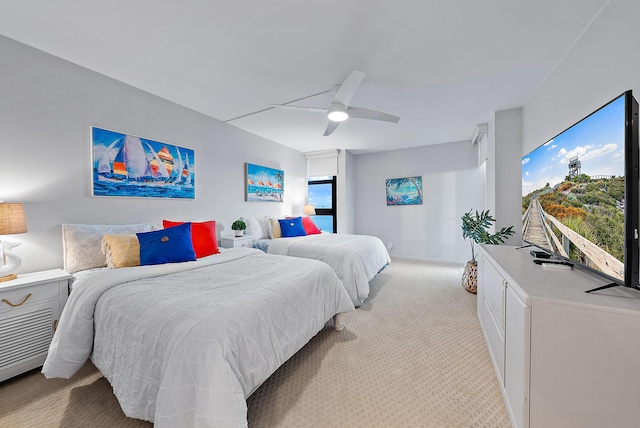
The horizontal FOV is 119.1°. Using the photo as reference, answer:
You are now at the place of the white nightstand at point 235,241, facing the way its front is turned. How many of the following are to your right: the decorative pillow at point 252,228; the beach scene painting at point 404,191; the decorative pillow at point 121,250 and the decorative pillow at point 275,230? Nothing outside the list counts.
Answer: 1

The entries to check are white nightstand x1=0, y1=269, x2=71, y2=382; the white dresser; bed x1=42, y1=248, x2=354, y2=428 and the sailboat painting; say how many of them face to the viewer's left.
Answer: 1

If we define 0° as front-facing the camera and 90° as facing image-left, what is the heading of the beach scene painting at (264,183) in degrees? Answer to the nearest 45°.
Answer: approximately 315°

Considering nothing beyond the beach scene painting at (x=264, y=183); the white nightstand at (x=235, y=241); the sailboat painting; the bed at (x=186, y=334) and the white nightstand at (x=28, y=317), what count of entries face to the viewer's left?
0

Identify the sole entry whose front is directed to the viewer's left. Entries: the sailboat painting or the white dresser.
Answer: the white dresser

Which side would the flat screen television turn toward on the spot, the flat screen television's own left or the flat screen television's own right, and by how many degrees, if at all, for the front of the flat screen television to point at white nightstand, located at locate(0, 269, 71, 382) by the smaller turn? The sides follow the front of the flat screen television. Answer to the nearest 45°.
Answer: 0° — it already faces it

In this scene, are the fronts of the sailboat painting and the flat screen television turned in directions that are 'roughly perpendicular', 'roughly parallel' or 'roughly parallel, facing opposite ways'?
roughly parallel, facing opposite ways

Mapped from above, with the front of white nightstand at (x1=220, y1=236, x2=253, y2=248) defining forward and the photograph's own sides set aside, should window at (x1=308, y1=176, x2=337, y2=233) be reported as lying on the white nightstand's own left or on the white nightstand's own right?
on the white nightstand's own left

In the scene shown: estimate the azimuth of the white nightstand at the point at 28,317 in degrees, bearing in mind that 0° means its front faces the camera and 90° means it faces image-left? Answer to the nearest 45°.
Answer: approximately 315°

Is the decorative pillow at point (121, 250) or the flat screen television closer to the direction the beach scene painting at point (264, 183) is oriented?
the flat screen television

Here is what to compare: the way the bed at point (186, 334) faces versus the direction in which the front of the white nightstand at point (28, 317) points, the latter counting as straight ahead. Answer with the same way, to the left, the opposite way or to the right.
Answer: the same way

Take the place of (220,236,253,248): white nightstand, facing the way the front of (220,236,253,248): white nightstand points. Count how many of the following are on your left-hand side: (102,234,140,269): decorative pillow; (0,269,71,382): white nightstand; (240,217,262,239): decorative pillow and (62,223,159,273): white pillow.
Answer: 1

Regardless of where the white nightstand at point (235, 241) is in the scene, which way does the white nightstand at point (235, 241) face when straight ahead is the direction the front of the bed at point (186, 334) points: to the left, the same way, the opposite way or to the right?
the same way

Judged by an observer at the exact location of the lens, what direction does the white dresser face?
facing to the left of the viewer

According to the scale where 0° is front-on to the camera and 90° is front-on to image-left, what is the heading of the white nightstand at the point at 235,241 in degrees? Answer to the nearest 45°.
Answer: approximately 315°

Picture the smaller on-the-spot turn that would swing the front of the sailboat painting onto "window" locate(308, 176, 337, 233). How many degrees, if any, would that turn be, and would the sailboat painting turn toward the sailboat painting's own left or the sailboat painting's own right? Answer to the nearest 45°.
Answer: approximately 45° to the sailboat painting's own left

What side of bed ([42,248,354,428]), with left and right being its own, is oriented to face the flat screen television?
front

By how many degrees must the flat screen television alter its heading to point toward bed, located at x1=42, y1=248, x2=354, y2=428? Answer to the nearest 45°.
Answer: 0° — it already faces it

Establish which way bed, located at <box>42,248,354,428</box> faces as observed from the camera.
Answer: facing the viewer and to the right of the viewer

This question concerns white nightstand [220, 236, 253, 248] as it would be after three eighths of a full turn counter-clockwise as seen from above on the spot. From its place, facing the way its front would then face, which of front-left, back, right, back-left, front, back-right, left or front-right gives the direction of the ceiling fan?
back-right

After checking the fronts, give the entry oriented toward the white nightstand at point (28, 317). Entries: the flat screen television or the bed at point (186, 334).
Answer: the flat screen television
